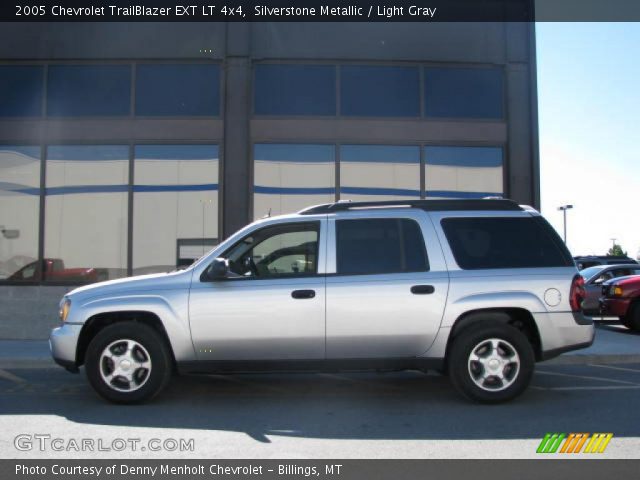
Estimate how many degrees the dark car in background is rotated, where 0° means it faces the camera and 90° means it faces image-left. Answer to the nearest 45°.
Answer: approximately 45°

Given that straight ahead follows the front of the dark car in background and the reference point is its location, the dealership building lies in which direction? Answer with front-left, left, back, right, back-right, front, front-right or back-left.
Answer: front

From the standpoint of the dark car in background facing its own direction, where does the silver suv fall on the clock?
The silver suv is roughly at 11 o'clock from the dark car in background.

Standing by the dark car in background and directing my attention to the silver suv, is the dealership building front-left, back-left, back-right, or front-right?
front-right

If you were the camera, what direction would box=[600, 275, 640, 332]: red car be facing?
facing the viewer and to the left of the viewer

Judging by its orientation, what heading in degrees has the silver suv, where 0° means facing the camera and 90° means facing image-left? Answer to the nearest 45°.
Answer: approximately 90°

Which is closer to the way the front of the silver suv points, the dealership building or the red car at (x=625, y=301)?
the dealership building

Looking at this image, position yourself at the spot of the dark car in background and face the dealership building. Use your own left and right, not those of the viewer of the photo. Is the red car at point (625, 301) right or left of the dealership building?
left

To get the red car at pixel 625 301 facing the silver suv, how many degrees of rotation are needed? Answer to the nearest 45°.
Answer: approximately 45° to its left

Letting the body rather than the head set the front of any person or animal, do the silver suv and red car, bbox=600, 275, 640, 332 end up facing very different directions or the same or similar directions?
same or similar directions

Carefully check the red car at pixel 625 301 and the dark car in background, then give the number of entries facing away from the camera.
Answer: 0

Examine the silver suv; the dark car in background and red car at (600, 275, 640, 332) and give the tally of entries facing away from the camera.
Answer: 0

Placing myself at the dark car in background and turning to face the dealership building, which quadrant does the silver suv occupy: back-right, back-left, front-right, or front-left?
front-left
